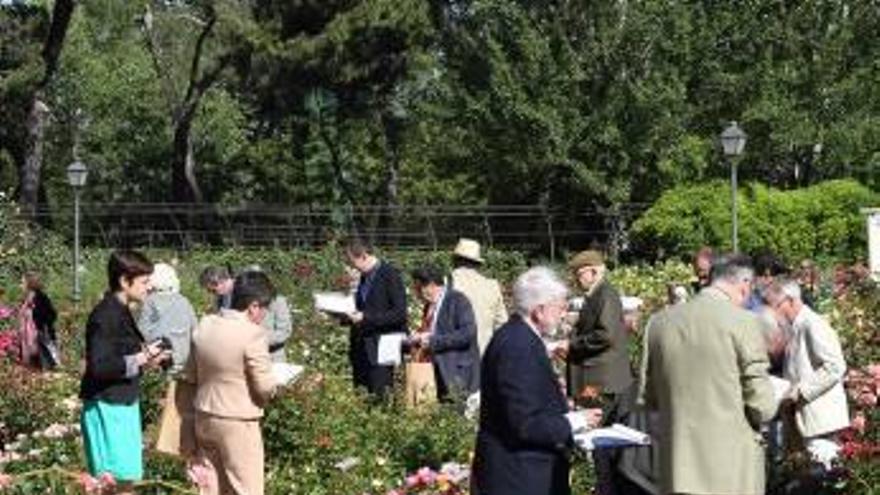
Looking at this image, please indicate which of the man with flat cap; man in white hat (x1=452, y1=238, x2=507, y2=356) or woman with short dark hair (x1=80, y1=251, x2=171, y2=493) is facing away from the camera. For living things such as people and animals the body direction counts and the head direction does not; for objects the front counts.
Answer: the man in white hat

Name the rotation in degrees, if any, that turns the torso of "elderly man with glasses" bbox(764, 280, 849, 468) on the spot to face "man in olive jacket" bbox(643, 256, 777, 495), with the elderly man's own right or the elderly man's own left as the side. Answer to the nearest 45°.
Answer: approximately 90° to the elderly man's own left

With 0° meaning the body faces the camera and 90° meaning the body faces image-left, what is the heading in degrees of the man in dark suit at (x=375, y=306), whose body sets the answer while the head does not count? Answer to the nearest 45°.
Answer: approximately 45°

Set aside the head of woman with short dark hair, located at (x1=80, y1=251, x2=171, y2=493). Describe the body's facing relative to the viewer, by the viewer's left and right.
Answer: facing to the right of the viewer

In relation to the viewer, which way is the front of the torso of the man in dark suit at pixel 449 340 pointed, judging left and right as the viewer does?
facing to the left of the viewer

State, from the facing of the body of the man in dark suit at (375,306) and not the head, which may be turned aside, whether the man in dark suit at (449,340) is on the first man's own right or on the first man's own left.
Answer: on the first man's own left

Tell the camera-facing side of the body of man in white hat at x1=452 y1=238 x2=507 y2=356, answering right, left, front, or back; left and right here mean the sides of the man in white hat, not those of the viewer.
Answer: back

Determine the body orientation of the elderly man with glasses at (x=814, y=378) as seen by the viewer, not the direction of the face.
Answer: to the viewer's left

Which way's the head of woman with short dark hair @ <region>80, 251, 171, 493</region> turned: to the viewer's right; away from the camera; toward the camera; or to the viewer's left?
to the viewer's right

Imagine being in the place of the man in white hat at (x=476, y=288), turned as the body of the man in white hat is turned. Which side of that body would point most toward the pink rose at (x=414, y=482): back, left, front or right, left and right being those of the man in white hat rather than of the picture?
back
